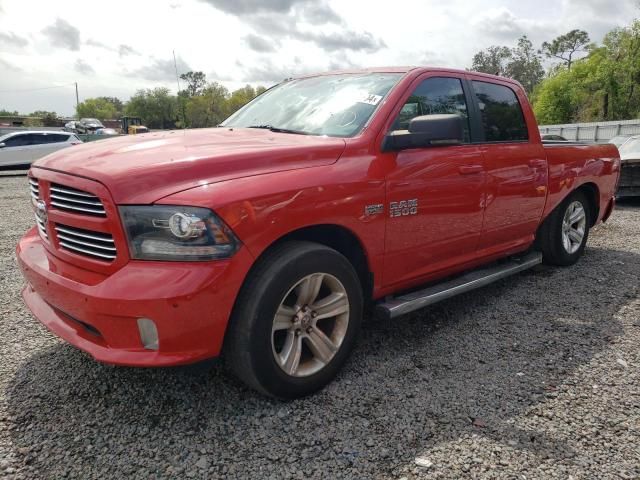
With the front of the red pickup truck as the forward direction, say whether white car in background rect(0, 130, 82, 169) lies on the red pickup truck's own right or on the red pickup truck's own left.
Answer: on the red pickup truck's own right

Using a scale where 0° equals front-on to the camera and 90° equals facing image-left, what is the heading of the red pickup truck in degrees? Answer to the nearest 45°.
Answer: approximately 45°

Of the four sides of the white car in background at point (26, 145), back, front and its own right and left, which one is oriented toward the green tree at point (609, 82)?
back

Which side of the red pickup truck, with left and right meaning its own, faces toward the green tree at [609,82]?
back

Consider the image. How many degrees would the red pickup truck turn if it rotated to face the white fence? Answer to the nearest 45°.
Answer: approximately 180°

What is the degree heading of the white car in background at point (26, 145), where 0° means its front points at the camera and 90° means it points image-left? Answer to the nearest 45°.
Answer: approximately 90°
